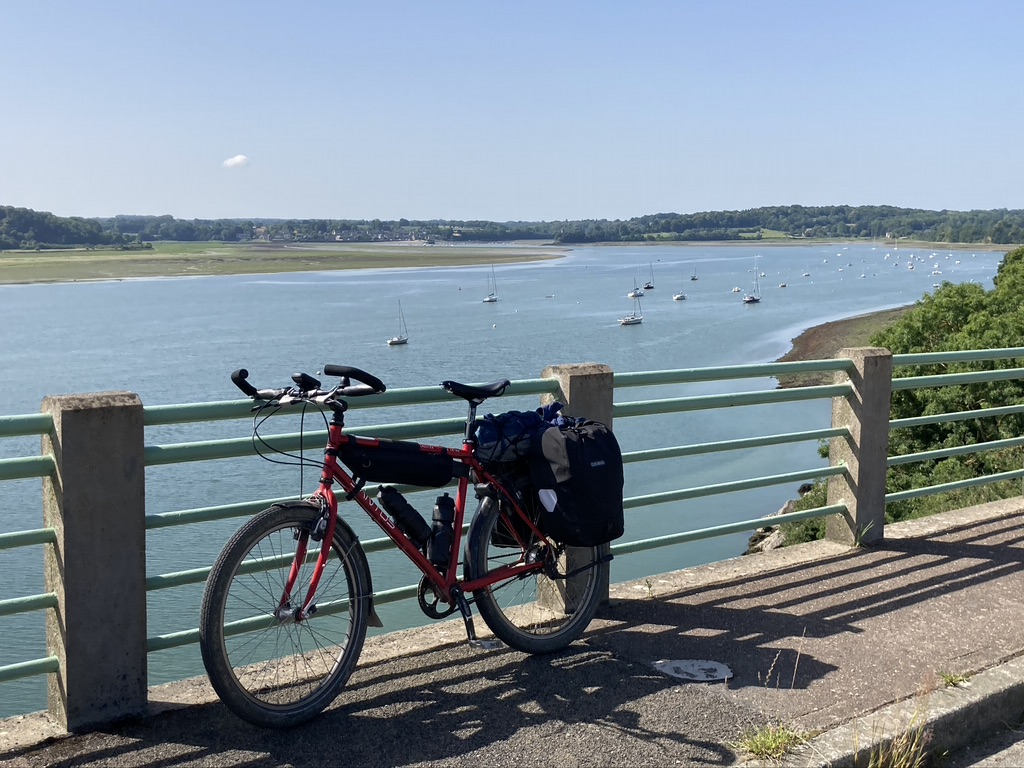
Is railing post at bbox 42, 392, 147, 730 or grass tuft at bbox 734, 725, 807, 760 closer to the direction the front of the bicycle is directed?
the railing post

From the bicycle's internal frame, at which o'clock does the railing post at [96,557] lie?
The railing post is roughly at 1 o'clock from the bicycle.

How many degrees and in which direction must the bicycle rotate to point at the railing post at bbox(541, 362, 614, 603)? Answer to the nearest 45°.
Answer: approximately 180°

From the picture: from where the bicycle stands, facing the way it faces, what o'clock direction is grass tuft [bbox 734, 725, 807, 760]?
The grass tuft is roughly at 8 o'clock from the bicycle.

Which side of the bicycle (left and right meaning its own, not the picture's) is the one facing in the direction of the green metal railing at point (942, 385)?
back

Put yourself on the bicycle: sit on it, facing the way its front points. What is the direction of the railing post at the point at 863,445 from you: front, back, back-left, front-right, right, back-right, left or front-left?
back

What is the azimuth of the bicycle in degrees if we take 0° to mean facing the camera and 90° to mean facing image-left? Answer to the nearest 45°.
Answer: approximately 45°
